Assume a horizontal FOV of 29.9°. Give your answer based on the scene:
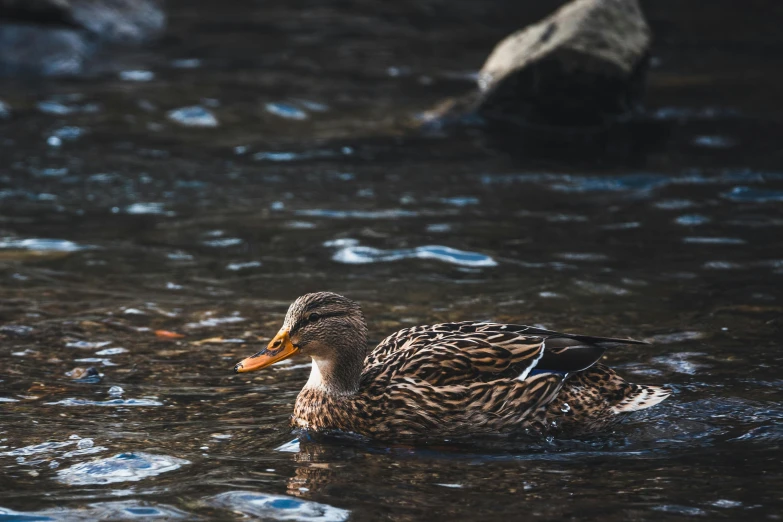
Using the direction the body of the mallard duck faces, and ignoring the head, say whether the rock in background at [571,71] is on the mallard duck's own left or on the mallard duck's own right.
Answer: on the mallard duck's own right

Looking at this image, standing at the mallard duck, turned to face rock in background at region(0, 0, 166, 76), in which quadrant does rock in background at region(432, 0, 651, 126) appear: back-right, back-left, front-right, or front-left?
front-right

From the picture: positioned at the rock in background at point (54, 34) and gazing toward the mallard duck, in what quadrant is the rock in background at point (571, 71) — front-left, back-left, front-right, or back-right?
front-left

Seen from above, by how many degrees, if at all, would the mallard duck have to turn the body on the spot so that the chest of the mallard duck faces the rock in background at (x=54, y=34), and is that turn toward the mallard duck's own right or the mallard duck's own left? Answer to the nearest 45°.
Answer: approximately 45° to the mallard duck's own right

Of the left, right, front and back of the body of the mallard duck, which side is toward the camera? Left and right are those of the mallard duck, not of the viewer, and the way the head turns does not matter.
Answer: left
